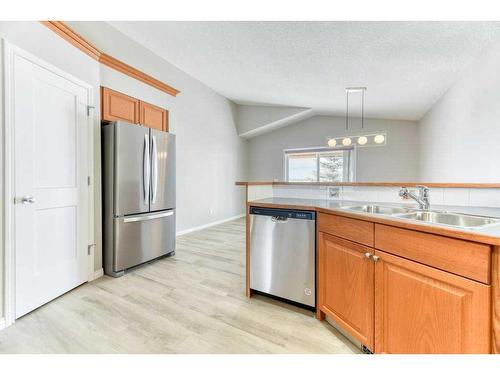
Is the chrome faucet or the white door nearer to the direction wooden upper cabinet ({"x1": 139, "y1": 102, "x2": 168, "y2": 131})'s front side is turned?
the chrome faucet

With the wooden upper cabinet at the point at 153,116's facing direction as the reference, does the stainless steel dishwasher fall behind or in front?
in front

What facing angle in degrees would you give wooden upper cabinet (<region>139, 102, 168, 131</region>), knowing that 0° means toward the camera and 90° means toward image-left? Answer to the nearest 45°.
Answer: approximately 315°

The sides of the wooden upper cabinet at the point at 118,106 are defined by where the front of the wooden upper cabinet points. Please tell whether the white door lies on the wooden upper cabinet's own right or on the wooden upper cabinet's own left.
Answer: on the wooden upper cabinet's own right

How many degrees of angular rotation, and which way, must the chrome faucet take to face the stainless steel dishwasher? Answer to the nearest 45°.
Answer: approximately 45° to its right

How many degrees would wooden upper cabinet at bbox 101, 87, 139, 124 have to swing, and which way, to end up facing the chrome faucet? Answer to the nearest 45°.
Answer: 0° — it already faces it
